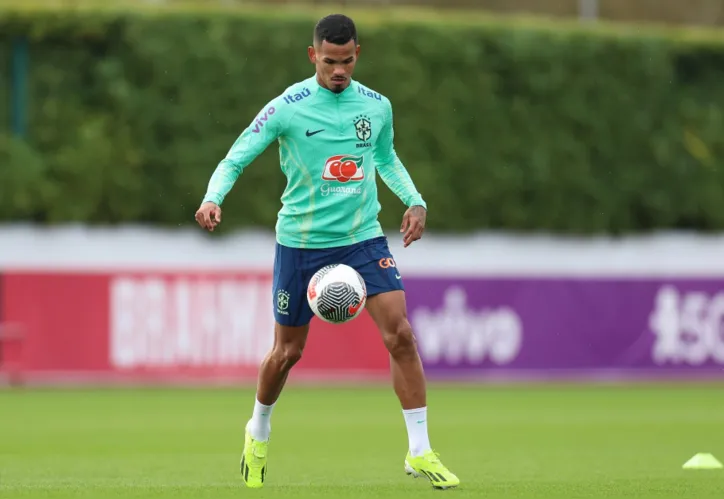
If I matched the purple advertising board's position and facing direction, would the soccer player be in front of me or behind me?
in front

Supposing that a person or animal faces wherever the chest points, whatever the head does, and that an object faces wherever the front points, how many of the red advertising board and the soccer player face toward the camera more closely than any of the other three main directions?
2

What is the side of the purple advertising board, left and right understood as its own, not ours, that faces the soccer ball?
front

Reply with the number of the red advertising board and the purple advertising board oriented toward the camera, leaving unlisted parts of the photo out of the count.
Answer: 2

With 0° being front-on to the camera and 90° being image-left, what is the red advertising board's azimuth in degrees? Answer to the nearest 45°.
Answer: approximately 0°

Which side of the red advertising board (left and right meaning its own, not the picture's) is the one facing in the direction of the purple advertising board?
left

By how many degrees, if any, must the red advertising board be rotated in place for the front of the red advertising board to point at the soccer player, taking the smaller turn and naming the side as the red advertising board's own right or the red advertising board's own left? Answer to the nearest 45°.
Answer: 0° — it already faces them

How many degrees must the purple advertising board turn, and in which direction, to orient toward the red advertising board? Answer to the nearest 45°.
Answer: approximately 90° to its right

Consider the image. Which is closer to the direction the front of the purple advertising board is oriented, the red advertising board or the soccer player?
the soccer player

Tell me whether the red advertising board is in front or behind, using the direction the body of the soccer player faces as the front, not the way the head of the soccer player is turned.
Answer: behind
